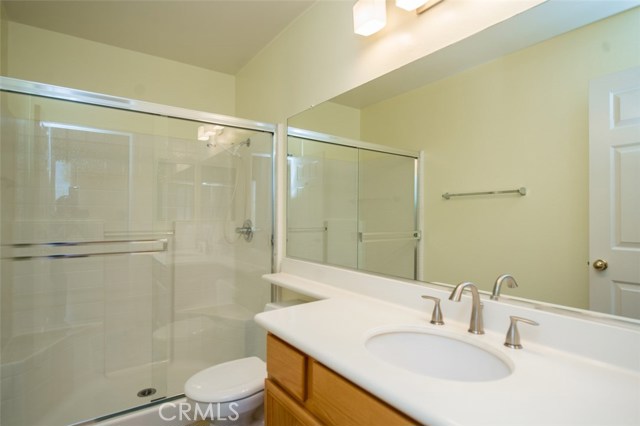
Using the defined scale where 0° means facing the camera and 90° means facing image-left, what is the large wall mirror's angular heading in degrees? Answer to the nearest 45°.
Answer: approximately 45°

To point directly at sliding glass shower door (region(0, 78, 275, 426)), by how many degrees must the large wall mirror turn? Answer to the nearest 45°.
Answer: approximately 45° to its right

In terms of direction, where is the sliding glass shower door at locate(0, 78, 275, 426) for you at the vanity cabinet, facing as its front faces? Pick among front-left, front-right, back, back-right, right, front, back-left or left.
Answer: right

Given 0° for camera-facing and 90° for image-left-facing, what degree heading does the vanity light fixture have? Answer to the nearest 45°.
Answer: approximately 45°

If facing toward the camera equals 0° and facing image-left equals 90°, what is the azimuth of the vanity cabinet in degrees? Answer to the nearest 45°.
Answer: approximately 45°
